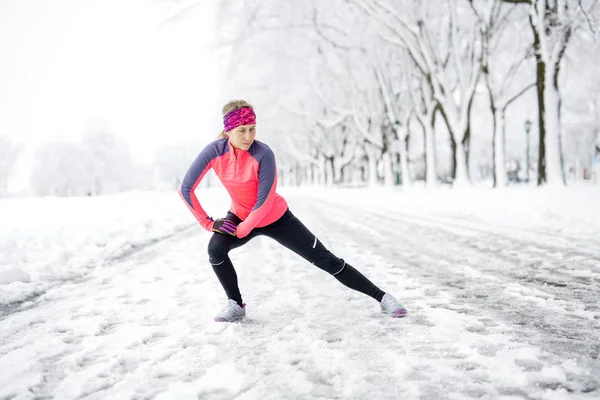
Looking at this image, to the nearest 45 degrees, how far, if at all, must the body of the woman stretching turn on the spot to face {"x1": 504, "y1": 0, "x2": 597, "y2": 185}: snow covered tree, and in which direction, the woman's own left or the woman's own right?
approximately 135° to the woman's own left

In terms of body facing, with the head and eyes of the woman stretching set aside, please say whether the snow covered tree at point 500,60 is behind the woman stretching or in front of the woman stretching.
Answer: behind

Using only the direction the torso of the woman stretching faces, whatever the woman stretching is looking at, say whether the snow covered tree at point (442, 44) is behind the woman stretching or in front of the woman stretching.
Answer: behind

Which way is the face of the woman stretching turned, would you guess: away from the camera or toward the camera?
toward the camera

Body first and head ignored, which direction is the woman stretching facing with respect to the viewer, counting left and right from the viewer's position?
facing the viewer
